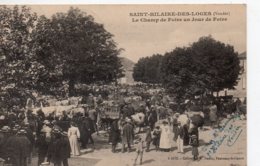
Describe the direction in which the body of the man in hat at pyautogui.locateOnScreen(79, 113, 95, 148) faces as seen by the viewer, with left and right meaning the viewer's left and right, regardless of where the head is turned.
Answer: facing away from the viewer

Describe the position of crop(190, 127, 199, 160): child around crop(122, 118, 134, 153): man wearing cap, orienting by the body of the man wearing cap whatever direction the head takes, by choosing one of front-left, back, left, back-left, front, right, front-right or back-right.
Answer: right

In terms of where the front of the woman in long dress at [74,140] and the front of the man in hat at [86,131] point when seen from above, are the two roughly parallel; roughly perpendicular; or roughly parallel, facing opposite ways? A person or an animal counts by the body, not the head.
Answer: roughly parallel

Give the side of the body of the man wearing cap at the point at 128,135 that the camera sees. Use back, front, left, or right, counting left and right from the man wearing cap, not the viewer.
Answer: back

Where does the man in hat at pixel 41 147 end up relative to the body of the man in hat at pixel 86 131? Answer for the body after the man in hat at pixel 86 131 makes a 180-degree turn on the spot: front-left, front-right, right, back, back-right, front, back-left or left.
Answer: right

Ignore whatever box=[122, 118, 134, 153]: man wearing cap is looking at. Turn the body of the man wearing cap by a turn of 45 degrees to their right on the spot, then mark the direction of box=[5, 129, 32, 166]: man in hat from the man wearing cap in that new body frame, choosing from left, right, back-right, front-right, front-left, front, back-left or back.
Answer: back-left
